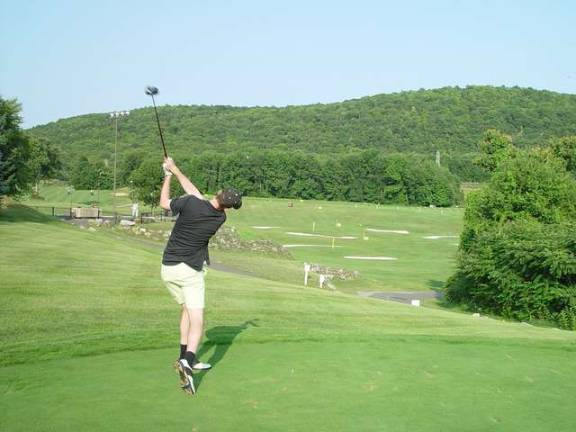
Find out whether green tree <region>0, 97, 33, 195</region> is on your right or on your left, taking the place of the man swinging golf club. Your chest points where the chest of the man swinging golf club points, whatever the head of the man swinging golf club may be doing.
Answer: on your left

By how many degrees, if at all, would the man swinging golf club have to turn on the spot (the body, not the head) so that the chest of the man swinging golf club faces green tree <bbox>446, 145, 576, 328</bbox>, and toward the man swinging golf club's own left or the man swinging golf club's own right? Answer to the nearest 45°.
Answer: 0° — they already face it

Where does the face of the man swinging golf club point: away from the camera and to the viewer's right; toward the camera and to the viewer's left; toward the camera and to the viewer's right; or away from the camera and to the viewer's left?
away from the camera and to the viewer's right

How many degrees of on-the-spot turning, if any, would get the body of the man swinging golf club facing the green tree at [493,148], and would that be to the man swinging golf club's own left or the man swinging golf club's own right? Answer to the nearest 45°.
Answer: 0° — they already face it

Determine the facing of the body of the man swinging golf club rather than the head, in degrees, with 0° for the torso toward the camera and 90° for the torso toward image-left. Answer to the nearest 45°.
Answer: approximately 225°
